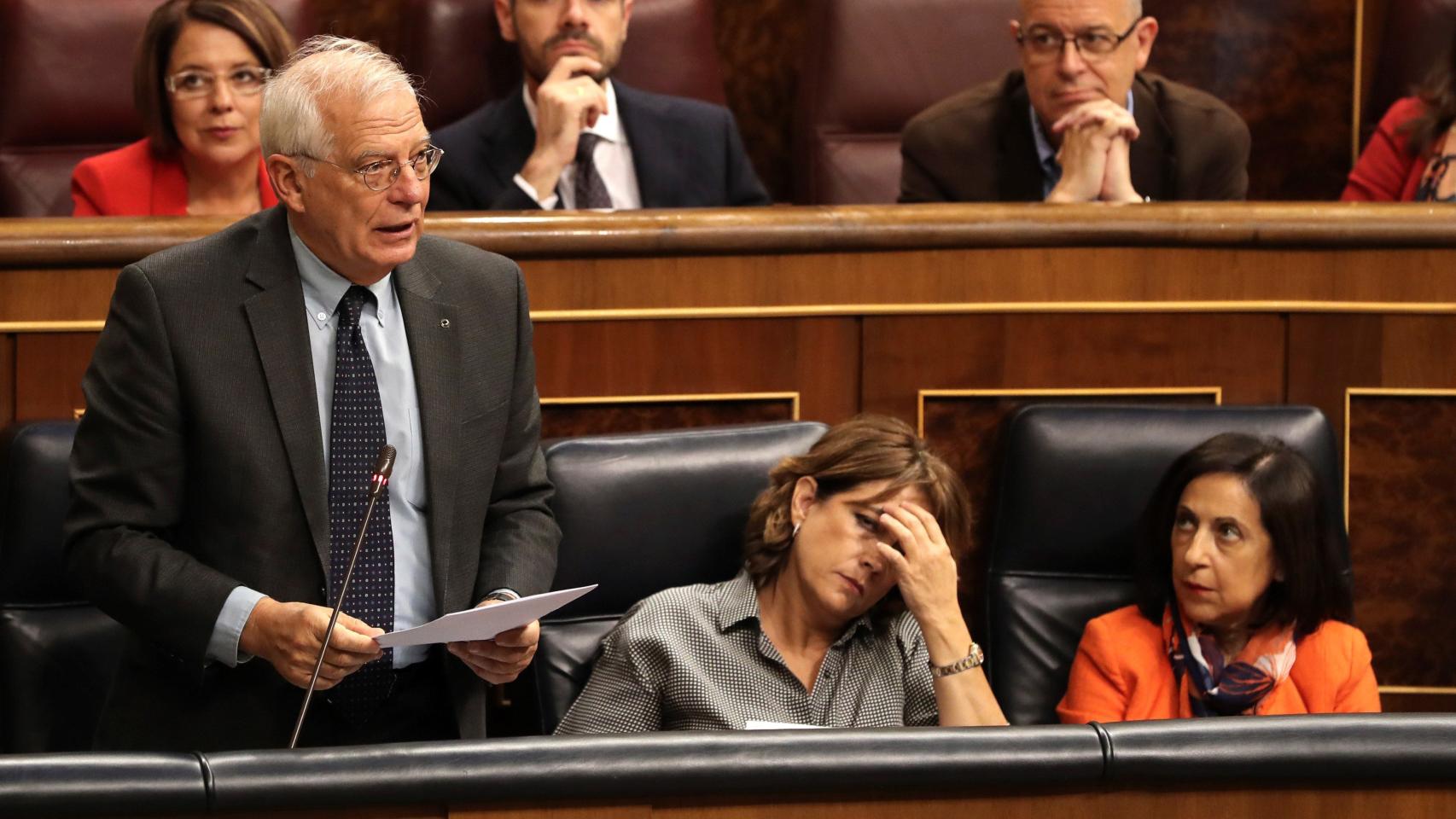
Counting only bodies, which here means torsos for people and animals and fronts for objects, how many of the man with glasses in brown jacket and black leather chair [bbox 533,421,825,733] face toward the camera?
2

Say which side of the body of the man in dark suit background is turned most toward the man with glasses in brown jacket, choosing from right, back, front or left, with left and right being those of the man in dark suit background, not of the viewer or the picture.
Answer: left

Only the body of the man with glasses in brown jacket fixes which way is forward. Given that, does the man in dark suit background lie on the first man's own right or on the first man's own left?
on the first man's own right
